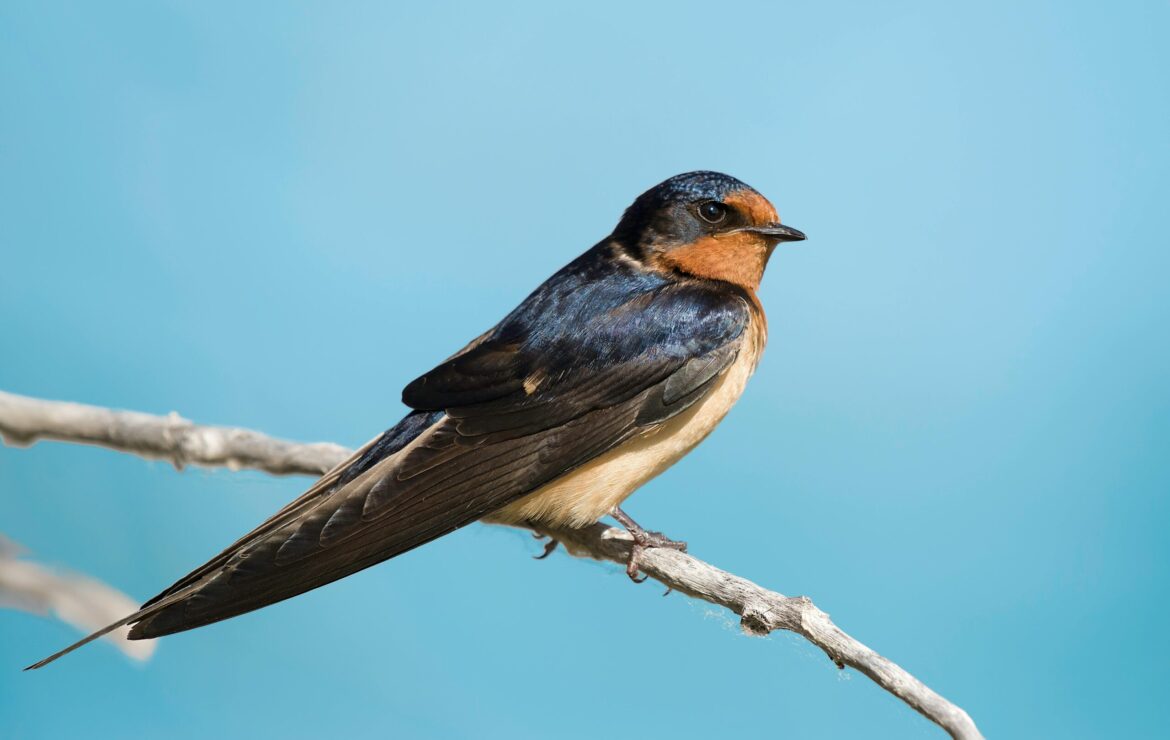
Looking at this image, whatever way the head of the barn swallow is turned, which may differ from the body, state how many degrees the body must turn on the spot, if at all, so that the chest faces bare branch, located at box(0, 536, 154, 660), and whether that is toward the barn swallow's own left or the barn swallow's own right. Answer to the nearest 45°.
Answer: approximately 135° to the barn swallow's own left

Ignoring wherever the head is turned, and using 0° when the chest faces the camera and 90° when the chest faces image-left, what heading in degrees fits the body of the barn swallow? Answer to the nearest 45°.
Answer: approximately 270°
